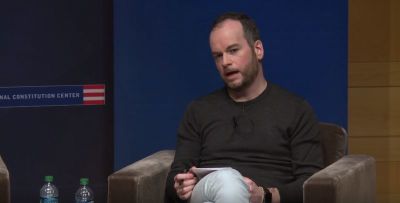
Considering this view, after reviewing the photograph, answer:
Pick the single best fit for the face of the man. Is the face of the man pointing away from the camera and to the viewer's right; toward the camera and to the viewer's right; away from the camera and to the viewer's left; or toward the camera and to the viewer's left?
toward the camera and to the viewer's left

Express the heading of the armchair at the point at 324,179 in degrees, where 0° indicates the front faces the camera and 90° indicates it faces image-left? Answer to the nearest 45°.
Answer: approximately 45°

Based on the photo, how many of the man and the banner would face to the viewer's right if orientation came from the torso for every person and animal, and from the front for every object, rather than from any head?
0

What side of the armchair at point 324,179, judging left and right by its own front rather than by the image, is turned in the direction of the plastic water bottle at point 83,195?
right

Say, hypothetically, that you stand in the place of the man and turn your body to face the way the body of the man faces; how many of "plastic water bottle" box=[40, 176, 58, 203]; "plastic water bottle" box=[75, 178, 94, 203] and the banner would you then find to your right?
3

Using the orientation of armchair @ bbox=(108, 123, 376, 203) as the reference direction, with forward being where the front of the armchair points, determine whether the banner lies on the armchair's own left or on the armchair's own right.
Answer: on the armchair's own right

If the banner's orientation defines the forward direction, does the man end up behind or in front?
in front

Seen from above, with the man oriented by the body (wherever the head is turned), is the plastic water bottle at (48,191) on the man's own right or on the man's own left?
on the man's own right

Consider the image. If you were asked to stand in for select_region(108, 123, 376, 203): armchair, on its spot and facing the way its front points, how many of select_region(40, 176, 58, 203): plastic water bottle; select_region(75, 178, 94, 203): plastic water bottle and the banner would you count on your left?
0

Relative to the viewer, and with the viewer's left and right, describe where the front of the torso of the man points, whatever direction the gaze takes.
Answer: facing the viewer and to the left of the viewer

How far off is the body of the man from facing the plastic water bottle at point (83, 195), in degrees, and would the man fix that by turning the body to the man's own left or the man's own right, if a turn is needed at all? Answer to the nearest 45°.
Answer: approximately 90° to the man's own right

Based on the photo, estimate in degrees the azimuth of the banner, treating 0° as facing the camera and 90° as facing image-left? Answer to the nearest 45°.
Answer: approximately 0°
